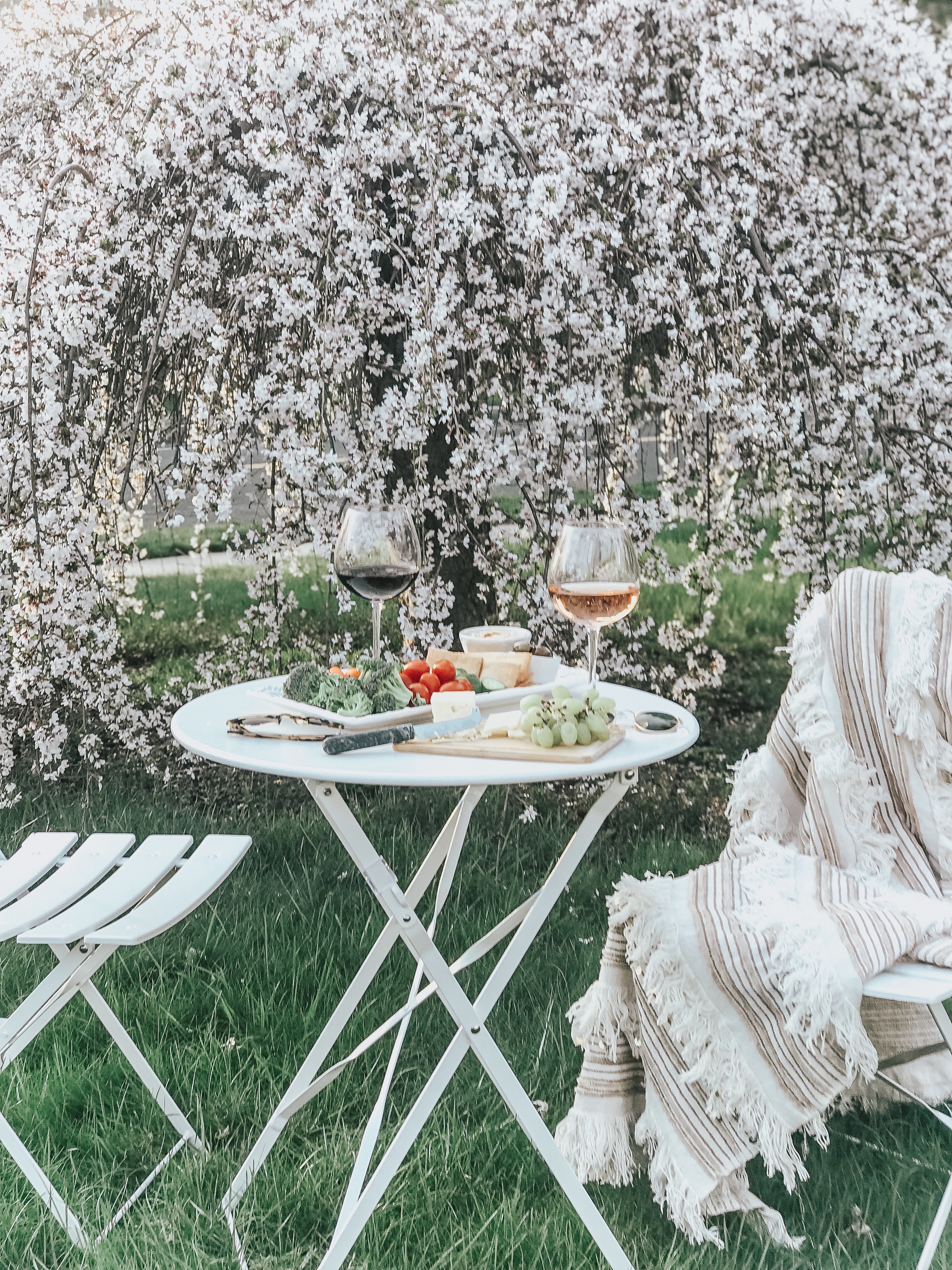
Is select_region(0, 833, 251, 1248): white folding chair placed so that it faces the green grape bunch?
yes

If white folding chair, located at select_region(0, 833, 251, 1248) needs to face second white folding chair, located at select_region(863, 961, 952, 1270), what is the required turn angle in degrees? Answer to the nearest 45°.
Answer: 0° — it already faces it

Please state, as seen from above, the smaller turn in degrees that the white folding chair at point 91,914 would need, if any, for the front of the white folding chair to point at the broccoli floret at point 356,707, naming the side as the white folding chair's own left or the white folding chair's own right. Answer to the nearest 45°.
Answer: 0° — it already faces it

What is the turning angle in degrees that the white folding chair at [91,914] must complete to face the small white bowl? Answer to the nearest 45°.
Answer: approximately 45° to its left

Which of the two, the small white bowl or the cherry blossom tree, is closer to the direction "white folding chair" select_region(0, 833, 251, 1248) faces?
the small white bowl

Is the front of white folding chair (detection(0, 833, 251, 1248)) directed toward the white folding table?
yes

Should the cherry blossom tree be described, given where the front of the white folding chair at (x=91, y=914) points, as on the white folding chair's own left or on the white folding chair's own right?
on the white folding chair's own left

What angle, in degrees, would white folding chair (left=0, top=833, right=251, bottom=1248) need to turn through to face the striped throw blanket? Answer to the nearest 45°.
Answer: approximately 45° to its left

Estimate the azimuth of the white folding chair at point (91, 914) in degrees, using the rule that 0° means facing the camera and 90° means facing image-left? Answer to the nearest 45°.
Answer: approximately 315°
